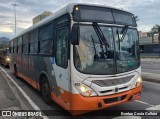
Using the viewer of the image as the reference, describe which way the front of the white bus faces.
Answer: facing the viewer and to the right of the viewer
